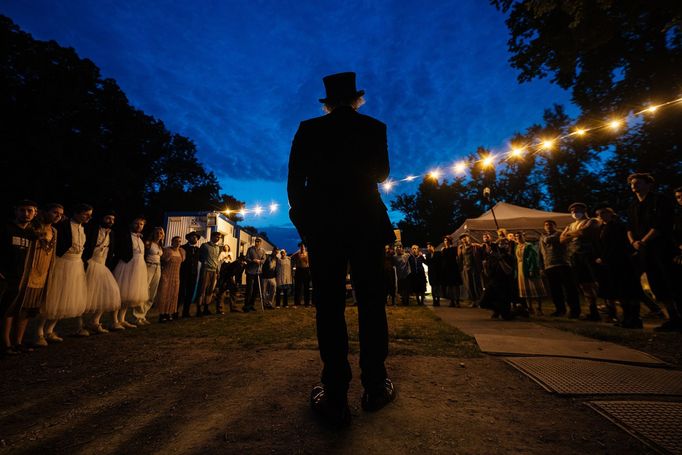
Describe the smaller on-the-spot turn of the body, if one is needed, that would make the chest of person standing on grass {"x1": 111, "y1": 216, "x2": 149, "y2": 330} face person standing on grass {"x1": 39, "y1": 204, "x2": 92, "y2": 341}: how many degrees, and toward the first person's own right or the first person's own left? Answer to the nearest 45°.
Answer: approximately 90° to the first person's own right

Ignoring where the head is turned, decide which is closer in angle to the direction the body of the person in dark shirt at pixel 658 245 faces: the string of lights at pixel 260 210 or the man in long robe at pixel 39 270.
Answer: the man in long robe

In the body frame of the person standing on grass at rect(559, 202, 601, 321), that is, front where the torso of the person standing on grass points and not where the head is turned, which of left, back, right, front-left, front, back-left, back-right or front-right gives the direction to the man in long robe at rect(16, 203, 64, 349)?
front

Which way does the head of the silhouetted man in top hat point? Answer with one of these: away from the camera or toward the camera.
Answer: away from the camera

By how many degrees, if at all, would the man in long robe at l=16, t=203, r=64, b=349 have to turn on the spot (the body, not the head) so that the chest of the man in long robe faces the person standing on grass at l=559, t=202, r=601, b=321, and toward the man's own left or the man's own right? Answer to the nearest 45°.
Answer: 0° — they already face them

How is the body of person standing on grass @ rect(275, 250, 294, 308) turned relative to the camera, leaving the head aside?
toward the camera

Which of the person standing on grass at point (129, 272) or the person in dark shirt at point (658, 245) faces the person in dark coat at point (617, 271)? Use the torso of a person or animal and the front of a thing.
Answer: the person standing on grass

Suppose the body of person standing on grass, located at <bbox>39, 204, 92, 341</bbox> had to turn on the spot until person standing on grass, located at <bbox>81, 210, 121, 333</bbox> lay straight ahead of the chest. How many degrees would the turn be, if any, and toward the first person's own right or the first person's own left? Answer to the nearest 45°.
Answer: approximately 90° to the first person's own left

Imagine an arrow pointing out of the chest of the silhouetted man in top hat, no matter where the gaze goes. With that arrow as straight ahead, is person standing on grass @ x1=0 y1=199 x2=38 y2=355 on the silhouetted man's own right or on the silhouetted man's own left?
on the silhouetted man's own left

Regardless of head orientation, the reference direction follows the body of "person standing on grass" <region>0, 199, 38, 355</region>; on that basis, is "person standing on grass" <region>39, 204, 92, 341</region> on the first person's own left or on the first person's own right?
on the first person's own left

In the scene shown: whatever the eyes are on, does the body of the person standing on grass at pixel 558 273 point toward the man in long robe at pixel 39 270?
yes

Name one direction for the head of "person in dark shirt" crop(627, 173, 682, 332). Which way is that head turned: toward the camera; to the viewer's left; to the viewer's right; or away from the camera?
to the viewer's left

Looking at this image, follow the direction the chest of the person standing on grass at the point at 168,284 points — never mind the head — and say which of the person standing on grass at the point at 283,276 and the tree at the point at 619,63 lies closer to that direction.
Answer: the tree

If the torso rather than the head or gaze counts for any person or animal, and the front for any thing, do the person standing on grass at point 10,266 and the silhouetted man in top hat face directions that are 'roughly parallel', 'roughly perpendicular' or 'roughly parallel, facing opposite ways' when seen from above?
roughly perpendicular

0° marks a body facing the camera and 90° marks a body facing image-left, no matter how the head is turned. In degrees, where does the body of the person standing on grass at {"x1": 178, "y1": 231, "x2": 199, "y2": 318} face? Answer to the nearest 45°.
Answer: approximately 315°
